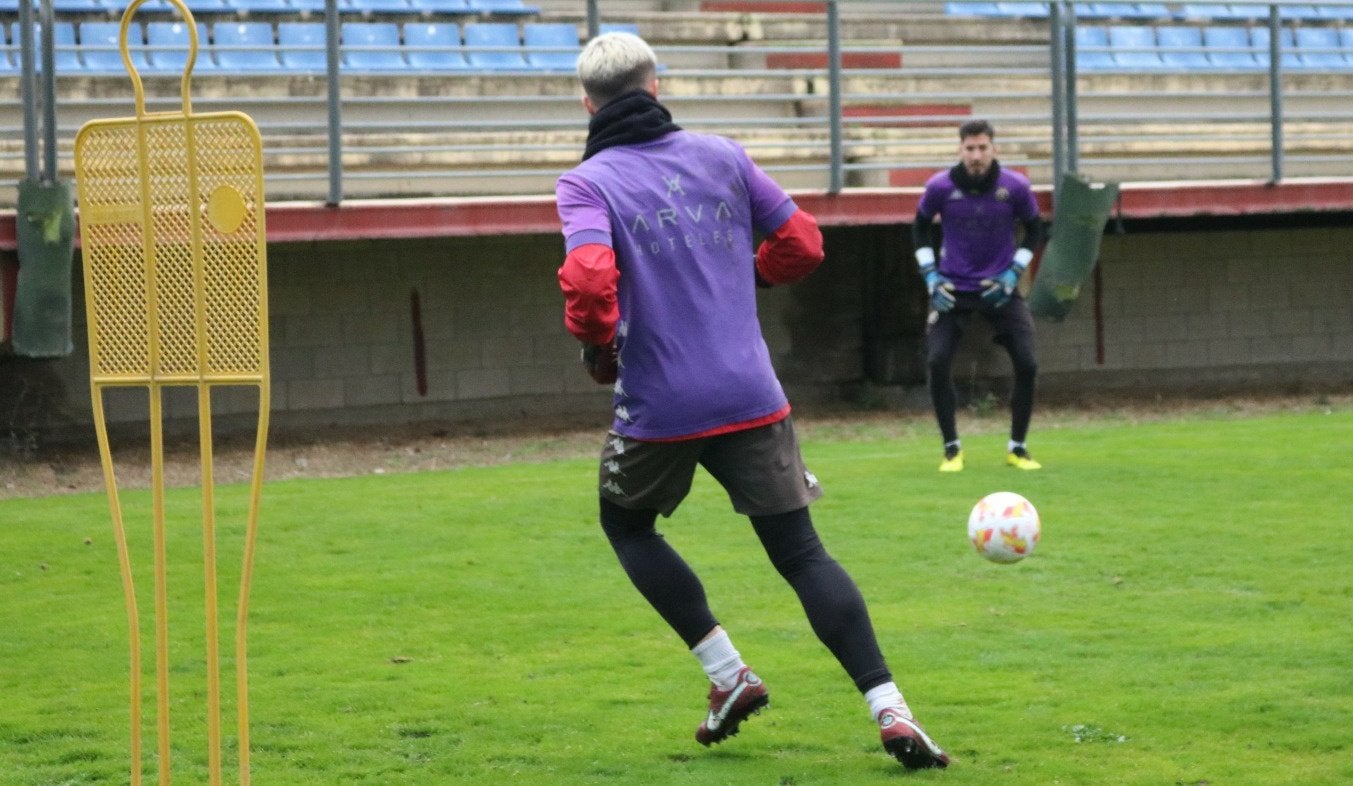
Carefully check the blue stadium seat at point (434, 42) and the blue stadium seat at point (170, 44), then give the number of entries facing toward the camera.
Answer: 2

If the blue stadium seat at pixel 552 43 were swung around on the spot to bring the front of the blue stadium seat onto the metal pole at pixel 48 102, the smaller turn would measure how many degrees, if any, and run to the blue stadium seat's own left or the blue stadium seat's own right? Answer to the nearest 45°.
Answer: approximately 45° to the blue stadium seat's own right

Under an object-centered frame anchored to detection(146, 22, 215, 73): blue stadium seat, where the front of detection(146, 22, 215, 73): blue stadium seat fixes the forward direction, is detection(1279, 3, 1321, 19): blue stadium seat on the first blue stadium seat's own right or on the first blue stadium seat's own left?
on the first blue stadium seat's own left

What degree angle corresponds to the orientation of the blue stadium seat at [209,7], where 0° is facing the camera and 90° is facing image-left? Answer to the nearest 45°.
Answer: approximately 0°

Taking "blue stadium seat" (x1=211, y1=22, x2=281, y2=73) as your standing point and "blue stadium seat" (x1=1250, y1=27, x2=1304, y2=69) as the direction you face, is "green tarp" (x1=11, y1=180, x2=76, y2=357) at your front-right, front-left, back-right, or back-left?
back-right

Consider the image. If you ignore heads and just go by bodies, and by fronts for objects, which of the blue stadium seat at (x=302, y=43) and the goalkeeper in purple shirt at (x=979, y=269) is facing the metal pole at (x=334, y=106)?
the blue stadium seat

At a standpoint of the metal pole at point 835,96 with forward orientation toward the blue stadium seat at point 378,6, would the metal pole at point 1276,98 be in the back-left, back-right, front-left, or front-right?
back-right

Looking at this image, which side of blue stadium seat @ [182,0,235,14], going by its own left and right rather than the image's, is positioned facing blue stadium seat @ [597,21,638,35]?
left
